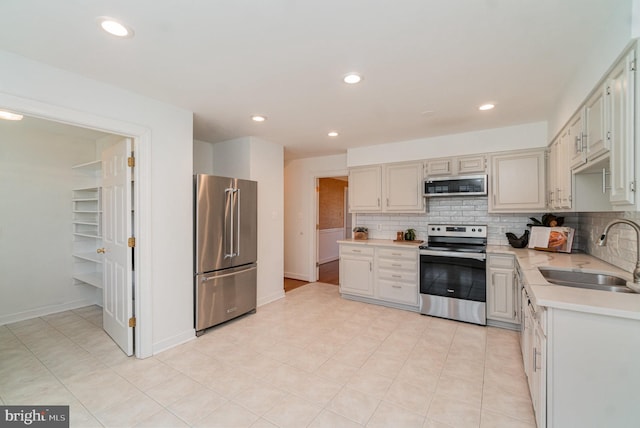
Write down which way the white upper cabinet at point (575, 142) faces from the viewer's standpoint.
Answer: facing to the left of the viewer

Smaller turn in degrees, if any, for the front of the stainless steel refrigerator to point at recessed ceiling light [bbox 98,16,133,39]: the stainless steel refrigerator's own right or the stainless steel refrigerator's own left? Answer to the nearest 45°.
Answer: approximately 45° to the stainless steel refrigerator's own right

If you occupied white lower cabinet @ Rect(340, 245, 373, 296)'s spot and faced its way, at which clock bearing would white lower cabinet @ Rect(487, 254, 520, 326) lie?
white lower cabinet @ Rect(487, 254, 520, 326) is roughly at 10 o'clock from white lower cabinet @ Rect(340, 245, 373, 296).

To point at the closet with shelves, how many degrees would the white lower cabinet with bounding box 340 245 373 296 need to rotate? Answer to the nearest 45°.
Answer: approximately 90° to its right

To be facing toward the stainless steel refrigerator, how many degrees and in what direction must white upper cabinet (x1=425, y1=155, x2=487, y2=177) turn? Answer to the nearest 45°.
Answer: approximately 45° to its right

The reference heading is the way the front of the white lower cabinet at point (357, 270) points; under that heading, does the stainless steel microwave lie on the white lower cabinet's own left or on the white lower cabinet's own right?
on the white lower cabinet's own left
